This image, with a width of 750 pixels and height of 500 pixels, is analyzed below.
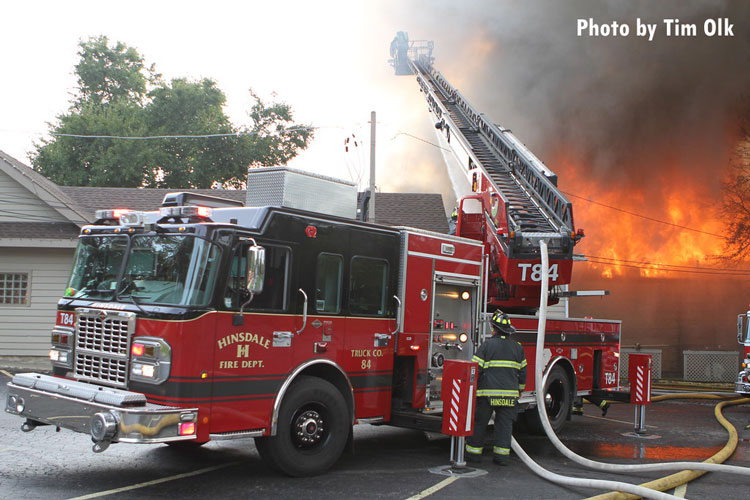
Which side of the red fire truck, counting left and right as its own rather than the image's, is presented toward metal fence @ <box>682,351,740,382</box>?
back

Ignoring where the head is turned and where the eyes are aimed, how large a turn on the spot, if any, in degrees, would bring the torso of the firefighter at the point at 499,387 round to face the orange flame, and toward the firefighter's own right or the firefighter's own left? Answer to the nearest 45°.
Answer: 0° — they already face it

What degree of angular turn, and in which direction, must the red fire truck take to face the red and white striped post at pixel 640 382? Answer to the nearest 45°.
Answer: approximately 180°

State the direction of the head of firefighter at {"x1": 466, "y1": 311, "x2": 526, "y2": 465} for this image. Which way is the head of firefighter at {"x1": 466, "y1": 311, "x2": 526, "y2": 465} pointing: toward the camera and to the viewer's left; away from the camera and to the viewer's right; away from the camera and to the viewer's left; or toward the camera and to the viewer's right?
away from the camera and to the viewer's left

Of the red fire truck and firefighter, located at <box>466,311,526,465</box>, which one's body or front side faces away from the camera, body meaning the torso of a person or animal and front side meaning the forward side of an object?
the firefighter

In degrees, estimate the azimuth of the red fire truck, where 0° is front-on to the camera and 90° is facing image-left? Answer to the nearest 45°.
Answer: approximately 45°
